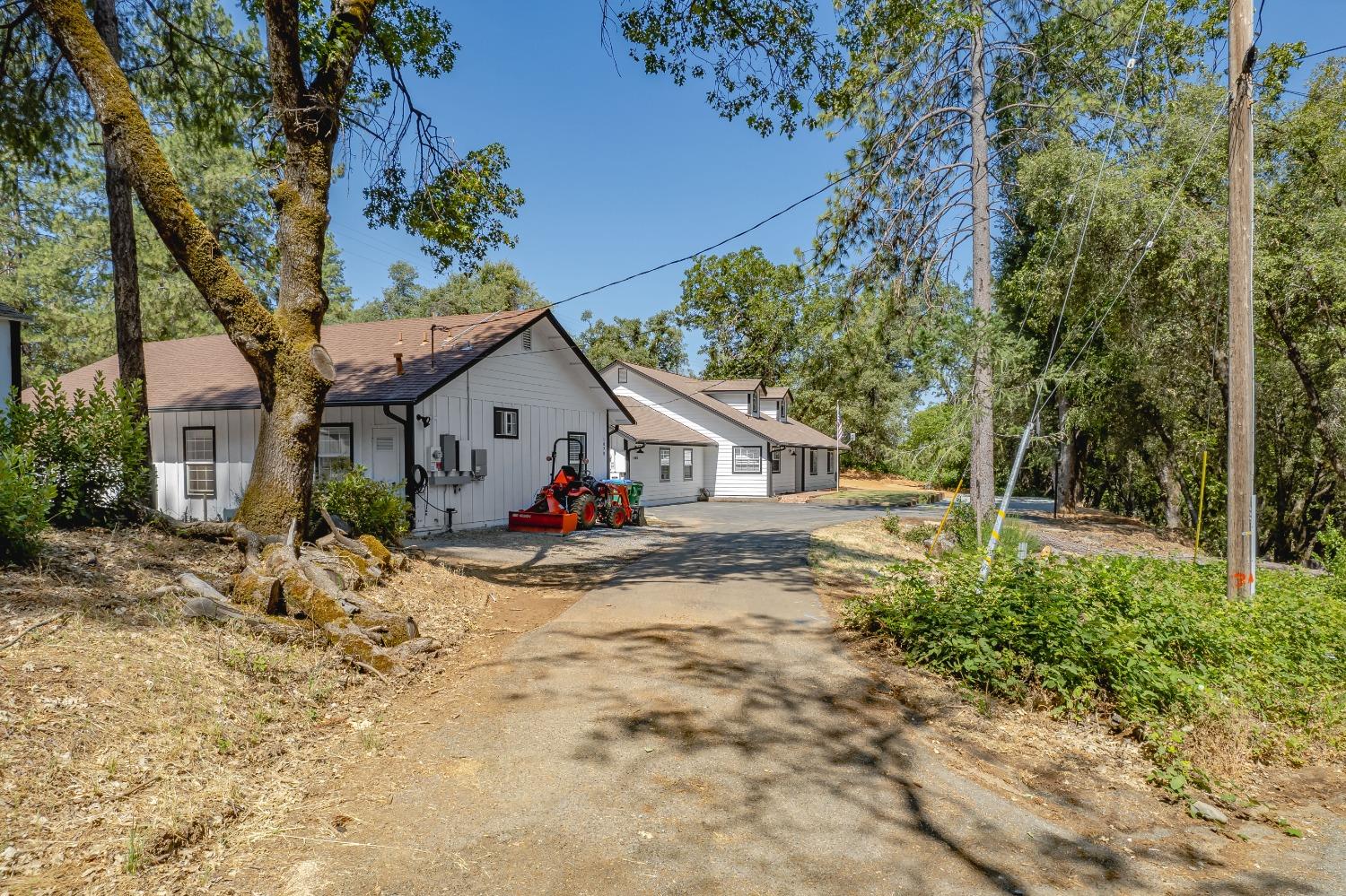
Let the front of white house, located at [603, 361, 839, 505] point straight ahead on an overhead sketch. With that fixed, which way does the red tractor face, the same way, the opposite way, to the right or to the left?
to the left

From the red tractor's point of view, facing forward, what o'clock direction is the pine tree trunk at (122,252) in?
The pine tree trunk is roughly at 6 o'clock from the red tractor.

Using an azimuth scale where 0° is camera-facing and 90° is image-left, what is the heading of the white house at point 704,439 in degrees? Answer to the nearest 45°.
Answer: approximately 315°

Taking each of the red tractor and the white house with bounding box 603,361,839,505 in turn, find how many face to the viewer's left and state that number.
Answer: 0

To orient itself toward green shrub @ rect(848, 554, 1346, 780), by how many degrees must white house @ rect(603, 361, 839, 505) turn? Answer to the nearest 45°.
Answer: approximately 45° to its right

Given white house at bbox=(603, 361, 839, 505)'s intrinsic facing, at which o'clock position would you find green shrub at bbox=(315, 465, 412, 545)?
The green shrub is roughly at 2 o'clock from the white house.

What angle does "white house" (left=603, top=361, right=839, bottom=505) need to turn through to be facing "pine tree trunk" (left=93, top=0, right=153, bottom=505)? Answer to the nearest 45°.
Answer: approximately 45° to its right

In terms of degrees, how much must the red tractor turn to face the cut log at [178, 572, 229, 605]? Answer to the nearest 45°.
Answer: approximately 135° to its right

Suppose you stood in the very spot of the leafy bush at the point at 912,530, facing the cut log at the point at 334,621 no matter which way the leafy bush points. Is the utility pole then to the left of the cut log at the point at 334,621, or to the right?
left

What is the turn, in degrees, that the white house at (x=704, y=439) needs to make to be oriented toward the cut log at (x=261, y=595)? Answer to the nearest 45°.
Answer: approximately 45° to its right
